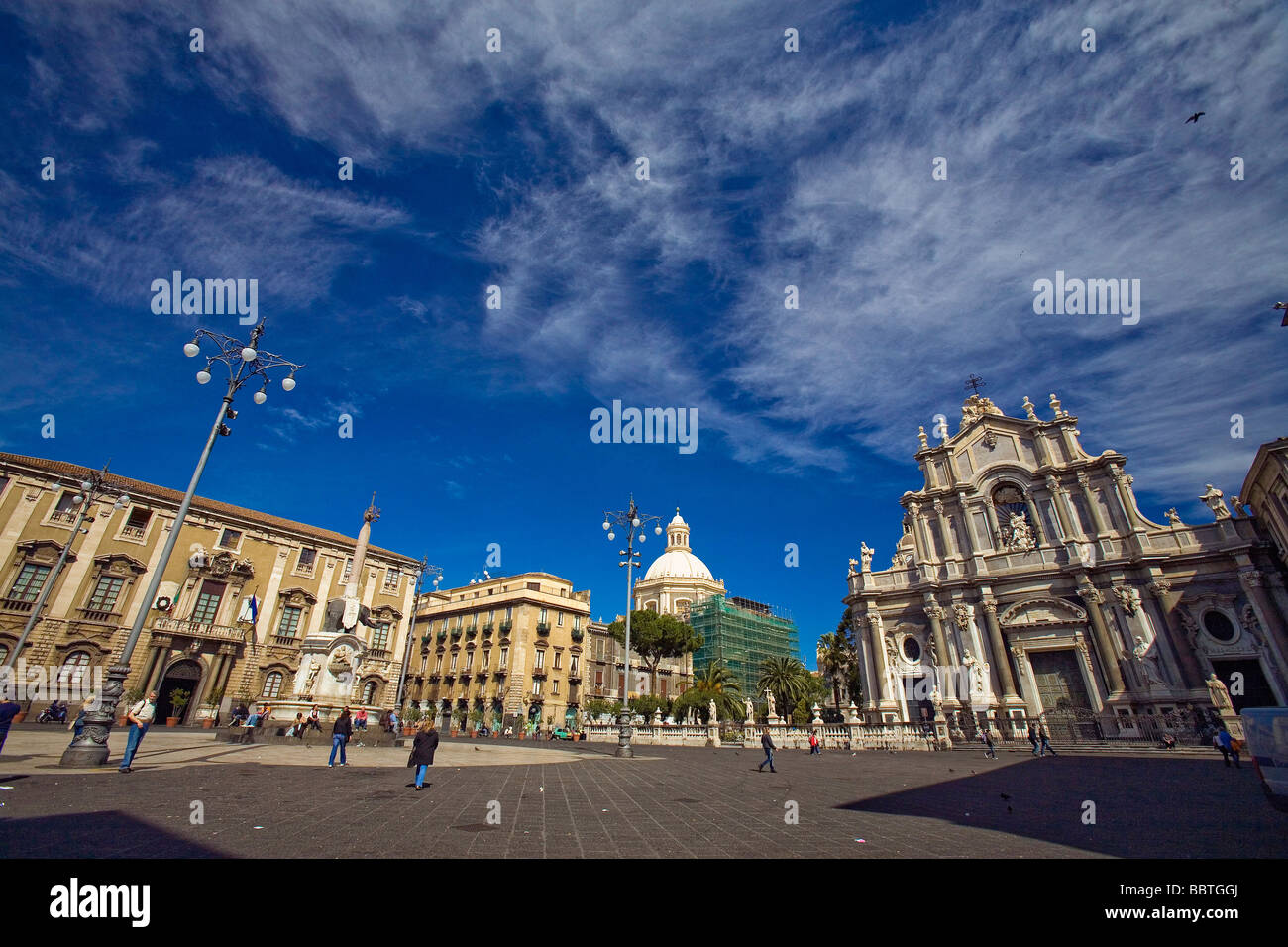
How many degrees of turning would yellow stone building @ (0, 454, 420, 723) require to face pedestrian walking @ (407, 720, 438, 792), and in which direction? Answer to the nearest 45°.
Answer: approximately 45° to its right

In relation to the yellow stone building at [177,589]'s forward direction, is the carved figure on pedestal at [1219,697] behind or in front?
in front

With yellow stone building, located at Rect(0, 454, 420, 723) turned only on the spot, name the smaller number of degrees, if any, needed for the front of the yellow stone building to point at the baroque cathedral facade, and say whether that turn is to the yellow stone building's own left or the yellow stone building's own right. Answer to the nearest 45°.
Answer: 0° — it already faces it

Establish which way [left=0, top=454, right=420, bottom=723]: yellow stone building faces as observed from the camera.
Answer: facing the viewer and to the right of the viewer

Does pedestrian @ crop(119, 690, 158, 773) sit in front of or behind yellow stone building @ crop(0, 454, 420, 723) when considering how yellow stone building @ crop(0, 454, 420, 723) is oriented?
in front

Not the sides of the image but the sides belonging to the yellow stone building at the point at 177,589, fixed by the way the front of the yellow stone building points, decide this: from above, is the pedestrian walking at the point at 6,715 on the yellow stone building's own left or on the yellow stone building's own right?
on the yellow stone building's own right

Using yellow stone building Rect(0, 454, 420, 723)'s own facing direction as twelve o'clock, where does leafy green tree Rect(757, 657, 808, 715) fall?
The leafy green tree is roughly at 11 o'clock from the yellow stone building.
